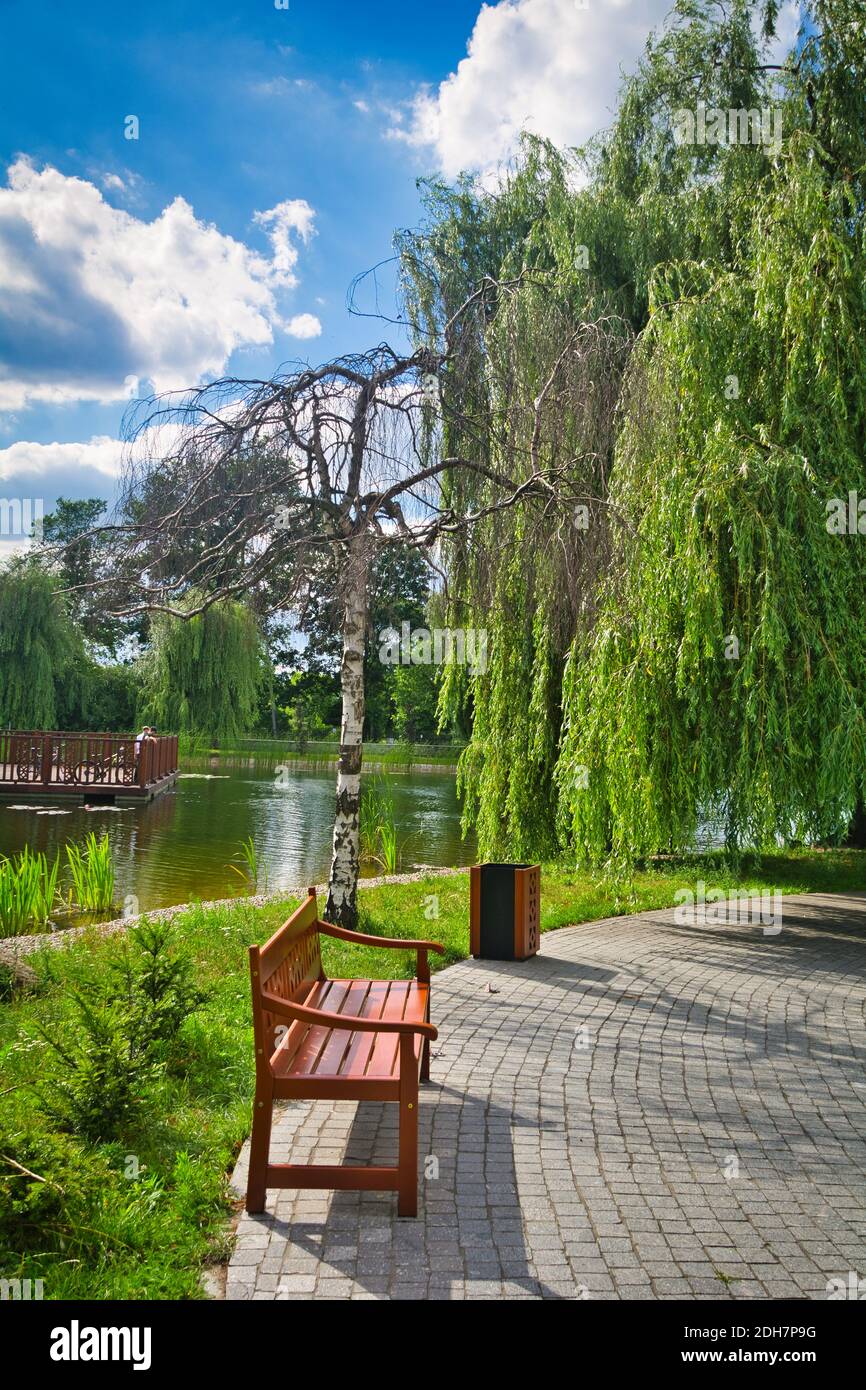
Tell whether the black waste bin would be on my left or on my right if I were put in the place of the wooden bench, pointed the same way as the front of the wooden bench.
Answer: on my left

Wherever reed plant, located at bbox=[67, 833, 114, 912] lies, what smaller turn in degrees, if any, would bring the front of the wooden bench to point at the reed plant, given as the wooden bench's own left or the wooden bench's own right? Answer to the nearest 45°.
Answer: approximately 90° to the wooden bench's own left

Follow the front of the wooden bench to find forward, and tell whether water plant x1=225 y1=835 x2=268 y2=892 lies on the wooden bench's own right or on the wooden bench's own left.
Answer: on the wooden bench's own left

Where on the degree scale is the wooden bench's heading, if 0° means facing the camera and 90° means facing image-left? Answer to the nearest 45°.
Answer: approximately 270°

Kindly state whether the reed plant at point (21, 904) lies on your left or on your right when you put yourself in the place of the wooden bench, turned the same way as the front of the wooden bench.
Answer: on your left

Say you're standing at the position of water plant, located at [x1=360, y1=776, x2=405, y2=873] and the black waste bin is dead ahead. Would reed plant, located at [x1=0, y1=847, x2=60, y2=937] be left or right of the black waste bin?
right

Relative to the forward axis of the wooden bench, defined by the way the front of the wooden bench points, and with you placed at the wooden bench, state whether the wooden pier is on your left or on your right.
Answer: on your left

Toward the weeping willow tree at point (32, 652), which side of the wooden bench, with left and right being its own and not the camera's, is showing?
left

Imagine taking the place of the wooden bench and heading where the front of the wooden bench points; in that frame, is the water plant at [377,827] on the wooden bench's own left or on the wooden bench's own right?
on the wooden bench's own left
